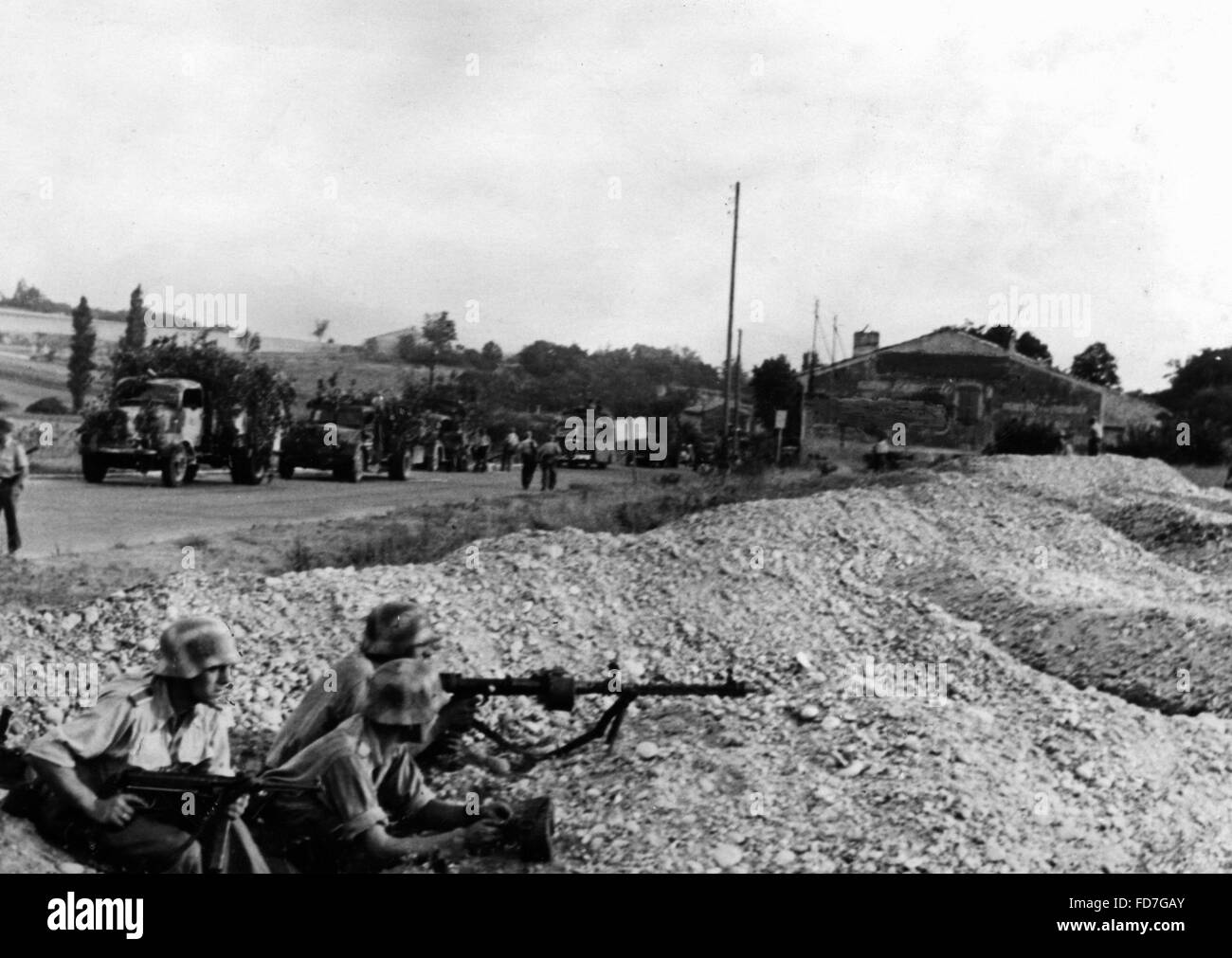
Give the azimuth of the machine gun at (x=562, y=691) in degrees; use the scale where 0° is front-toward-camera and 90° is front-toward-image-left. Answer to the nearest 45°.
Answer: approximately 270°

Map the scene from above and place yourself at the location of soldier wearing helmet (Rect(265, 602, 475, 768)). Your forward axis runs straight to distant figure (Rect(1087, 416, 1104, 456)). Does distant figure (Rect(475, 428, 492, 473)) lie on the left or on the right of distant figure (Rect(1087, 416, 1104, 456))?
left

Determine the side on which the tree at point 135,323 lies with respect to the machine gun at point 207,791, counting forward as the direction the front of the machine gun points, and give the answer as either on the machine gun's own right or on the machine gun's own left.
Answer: on the machine gun's own left

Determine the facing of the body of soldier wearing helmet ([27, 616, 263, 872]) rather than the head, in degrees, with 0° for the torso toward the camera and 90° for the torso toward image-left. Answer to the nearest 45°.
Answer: approximately 315°

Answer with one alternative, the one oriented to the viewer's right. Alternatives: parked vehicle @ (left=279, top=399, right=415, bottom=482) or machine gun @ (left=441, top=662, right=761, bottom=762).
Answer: the machine gun

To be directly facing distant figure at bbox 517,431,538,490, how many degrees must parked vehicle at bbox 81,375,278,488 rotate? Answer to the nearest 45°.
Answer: approximately 135° to its left

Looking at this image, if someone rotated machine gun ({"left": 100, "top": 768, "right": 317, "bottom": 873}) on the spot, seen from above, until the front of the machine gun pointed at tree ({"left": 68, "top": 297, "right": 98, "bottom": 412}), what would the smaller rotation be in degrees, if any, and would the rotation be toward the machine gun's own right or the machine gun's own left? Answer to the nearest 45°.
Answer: approximately 90° to the machine gun's own left

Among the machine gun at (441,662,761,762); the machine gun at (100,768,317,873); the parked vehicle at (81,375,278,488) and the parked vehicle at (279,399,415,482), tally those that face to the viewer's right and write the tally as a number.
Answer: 2

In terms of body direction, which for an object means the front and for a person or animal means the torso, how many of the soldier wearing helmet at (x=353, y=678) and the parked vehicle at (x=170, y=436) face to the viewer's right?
1

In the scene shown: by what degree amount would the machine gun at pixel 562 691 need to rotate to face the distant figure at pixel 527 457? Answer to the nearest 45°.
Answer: approximately 90° to its left

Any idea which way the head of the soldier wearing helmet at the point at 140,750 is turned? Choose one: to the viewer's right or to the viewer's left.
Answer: to the viewer's right

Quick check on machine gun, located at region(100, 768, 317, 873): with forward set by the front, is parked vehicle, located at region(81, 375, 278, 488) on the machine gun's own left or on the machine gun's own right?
on the machine gun's own left

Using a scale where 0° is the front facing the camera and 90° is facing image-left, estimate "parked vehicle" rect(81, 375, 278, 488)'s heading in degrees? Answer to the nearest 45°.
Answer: approximately 45°

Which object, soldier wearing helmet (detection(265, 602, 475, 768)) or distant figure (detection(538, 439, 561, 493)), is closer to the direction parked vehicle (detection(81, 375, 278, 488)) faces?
the soldier wearing helmet

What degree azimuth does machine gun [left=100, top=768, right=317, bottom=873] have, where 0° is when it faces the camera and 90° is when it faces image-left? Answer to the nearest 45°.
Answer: approximately 270°
